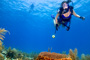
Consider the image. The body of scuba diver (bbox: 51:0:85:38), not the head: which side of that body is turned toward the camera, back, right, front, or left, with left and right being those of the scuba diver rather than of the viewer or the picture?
front
